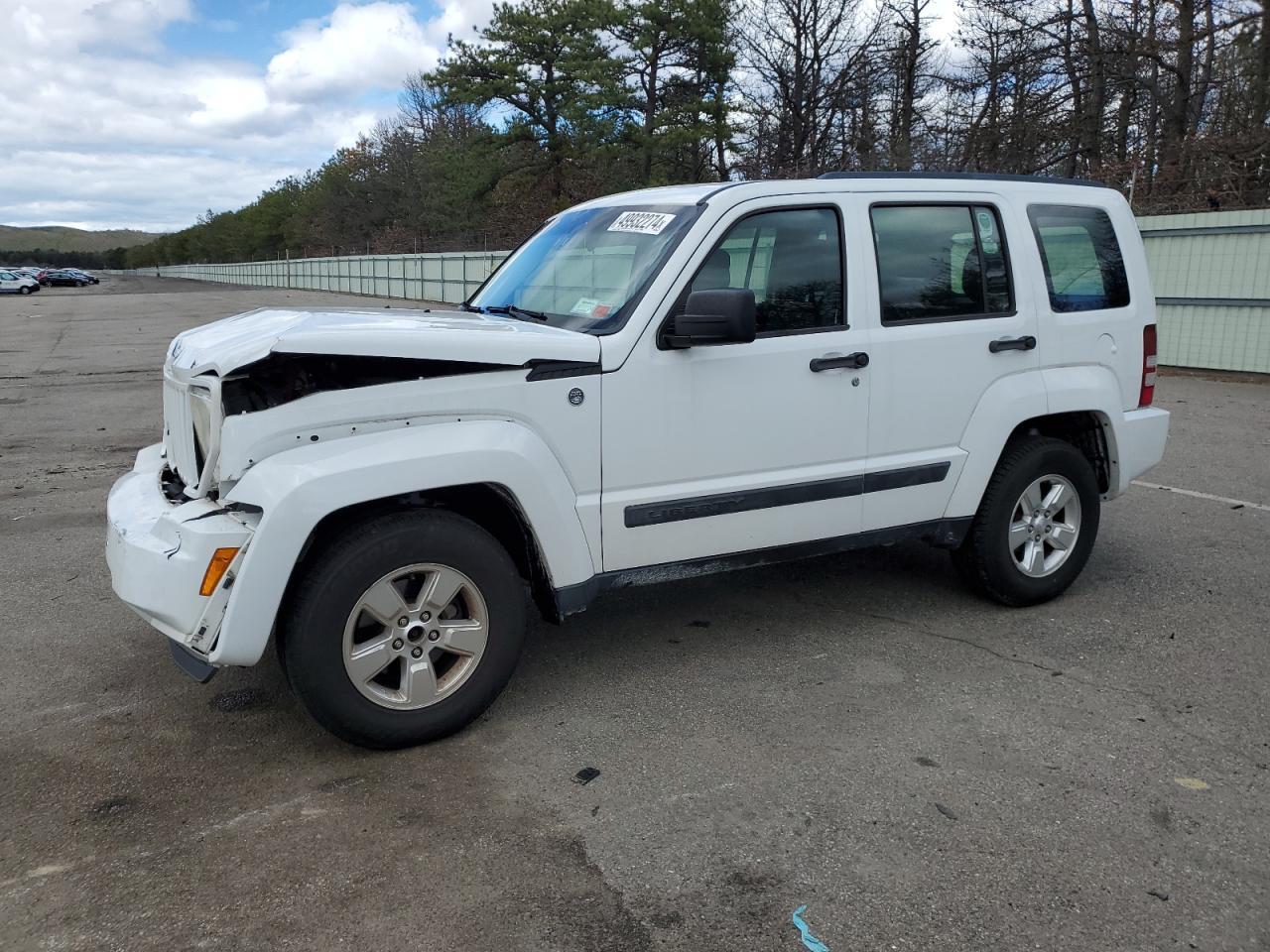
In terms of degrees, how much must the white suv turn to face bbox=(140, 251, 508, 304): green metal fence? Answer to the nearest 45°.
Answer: approximately 135° to its right

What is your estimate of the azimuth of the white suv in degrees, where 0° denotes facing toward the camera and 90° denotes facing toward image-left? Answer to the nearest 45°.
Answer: approximately 45°

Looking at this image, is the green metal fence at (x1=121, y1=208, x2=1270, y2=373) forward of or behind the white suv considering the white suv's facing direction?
behind
